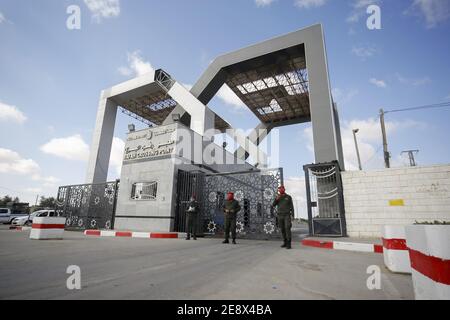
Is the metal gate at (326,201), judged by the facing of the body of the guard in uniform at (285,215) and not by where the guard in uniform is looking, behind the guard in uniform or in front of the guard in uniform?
behind

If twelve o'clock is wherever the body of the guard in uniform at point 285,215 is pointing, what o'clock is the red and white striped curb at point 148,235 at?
The red and white striped curb is roughly at 2 o'clock from the guard in uniform.

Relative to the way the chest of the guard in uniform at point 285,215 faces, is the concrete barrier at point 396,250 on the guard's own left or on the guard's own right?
on the guard's own left

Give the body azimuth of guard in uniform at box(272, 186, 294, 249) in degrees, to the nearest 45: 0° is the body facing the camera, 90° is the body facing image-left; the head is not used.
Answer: approximately 45°

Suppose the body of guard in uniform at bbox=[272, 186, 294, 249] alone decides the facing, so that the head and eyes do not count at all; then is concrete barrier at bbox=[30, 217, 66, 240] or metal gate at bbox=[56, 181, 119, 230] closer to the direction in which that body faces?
the concrete barrier

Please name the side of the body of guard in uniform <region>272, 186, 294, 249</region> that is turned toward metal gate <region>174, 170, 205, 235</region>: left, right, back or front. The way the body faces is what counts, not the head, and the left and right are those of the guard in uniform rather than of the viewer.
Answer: right

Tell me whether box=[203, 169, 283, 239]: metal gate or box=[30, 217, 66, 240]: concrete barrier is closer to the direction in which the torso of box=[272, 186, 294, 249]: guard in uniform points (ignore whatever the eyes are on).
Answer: the concrete barrier

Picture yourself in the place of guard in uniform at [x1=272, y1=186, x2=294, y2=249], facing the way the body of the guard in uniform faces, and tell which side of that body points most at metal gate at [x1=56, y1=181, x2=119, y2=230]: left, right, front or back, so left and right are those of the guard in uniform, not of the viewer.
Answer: right
